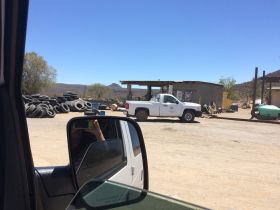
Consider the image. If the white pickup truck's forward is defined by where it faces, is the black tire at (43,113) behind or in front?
behind

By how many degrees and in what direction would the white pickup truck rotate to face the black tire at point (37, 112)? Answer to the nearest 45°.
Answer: approximately 180°

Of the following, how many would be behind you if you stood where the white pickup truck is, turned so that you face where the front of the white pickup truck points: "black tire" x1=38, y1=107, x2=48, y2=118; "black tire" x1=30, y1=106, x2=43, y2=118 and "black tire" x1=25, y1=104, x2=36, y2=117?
3

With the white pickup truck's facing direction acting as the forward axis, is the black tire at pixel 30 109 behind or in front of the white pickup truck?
behind

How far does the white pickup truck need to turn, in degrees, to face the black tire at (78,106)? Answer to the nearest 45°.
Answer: approximately 135° to its left

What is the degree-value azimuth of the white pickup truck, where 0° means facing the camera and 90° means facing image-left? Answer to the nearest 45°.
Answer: approximately 270°

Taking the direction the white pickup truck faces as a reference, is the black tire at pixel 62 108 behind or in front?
behind

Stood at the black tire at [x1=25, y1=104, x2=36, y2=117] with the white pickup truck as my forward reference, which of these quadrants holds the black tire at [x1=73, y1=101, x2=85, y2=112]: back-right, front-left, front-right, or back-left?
front-left
